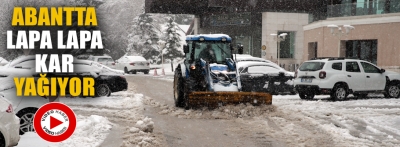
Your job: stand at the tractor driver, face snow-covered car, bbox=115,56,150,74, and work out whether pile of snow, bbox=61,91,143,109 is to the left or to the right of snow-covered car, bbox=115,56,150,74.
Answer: left

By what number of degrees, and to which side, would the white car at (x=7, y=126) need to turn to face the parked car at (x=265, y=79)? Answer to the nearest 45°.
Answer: approximately 135° to its right

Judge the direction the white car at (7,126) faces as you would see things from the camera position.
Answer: facing to the left of the viewer

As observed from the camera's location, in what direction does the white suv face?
facing away from the viewer and to the right of the viewer

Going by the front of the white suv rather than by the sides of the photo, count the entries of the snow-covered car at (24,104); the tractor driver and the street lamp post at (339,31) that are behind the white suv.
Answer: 2

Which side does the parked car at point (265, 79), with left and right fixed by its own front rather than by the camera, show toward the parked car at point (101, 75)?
back

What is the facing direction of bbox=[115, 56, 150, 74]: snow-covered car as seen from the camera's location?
facing away from the viewer and to the left of the viewer

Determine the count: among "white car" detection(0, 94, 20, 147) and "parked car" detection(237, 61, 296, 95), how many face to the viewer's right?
1
